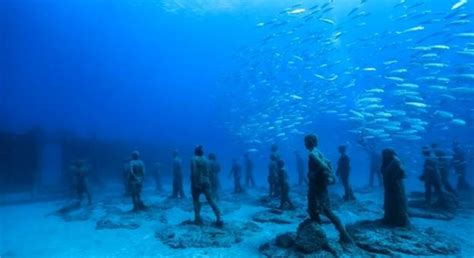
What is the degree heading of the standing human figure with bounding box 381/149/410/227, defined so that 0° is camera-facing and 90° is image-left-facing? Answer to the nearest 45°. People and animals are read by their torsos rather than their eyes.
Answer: approximately 135°

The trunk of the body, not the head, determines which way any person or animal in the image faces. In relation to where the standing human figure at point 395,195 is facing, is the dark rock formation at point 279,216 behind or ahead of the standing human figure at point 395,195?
ahead

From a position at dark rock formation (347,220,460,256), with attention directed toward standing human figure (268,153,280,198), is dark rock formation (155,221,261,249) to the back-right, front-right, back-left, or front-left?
front-left

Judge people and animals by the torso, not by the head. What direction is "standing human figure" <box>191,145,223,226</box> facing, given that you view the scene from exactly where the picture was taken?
facing away from the viewer and to the left of the viewer

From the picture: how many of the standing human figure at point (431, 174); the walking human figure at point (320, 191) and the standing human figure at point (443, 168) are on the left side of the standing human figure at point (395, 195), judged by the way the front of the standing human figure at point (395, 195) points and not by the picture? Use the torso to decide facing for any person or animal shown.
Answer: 1

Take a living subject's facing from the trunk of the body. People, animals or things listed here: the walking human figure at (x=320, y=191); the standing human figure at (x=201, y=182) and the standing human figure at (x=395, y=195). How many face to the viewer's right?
0

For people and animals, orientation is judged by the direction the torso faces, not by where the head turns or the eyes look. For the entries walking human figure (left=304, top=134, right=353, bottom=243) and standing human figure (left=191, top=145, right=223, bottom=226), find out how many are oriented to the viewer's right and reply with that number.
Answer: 0

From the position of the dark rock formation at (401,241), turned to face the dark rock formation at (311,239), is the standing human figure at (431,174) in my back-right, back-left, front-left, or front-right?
back-right

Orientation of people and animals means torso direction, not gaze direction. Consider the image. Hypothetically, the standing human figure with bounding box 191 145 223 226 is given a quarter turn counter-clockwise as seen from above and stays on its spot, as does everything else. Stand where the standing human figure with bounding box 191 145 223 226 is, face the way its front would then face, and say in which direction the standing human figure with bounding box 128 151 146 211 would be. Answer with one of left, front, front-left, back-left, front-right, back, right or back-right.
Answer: right

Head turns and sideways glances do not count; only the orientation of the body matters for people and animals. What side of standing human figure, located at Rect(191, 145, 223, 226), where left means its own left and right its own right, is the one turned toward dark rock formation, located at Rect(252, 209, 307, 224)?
right

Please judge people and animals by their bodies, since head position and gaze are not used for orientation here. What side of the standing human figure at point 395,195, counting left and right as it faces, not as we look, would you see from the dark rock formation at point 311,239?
left

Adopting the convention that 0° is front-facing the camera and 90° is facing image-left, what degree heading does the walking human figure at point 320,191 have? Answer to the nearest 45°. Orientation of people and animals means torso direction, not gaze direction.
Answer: approximately 90°

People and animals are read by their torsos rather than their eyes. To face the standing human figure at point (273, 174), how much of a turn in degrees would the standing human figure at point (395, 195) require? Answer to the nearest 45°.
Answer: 0° — it already faces it

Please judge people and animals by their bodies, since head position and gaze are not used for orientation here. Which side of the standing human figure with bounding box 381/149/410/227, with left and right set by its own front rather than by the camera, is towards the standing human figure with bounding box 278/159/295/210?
front
